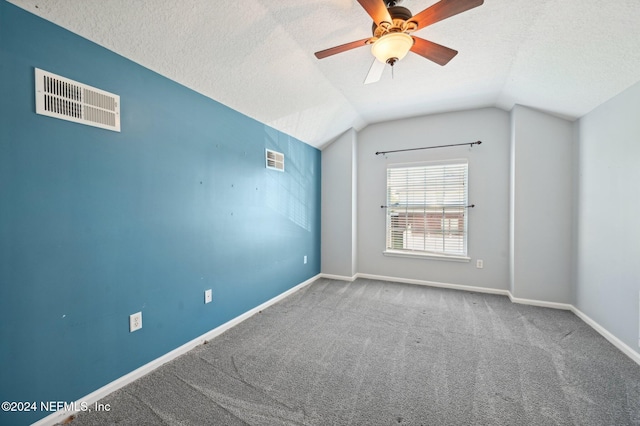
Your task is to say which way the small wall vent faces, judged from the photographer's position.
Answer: facing the viewer and to the right of the viewer

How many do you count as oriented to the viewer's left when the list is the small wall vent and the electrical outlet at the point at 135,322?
0

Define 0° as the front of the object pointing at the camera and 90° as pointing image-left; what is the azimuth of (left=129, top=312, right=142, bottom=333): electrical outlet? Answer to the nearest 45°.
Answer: approximately 315°

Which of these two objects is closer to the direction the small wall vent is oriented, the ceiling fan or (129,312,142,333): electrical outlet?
the ceiling fan

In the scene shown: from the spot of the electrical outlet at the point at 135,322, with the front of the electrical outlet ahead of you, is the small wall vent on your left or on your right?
on your left

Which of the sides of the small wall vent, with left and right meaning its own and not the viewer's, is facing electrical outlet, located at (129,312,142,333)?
right

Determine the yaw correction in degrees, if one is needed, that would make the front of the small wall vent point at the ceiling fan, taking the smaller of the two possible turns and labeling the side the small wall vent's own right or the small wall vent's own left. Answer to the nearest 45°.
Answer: approximately 45° to the small wall vent's own right
